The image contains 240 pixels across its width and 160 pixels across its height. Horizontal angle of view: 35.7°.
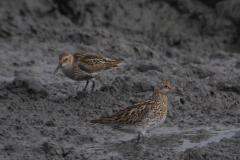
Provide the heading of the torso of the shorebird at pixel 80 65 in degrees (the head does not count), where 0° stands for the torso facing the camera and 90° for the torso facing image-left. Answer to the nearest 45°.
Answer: approximately 90°

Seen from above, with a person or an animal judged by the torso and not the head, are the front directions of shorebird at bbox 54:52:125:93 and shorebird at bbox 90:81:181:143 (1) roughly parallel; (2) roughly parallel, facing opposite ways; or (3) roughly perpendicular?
roughly parallel, facing opposite ways

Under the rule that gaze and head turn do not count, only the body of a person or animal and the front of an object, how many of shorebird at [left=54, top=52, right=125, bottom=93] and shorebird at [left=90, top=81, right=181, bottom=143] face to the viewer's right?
1

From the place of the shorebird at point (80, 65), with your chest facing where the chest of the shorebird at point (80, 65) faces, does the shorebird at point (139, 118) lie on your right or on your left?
on your left

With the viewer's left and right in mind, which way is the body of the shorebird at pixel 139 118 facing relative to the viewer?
facing to the right of the viewer

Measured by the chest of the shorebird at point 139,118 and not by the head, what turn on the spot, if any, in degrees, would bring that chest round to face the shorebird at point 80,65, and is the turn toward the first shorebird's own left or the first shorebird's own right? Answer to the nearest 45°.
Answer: approximately 135° to the first shorebird's own left

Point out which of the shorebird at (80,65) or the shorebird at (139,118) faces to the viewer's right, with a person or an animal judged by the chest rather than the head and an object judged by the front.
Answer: the shorebird at (139,118)
